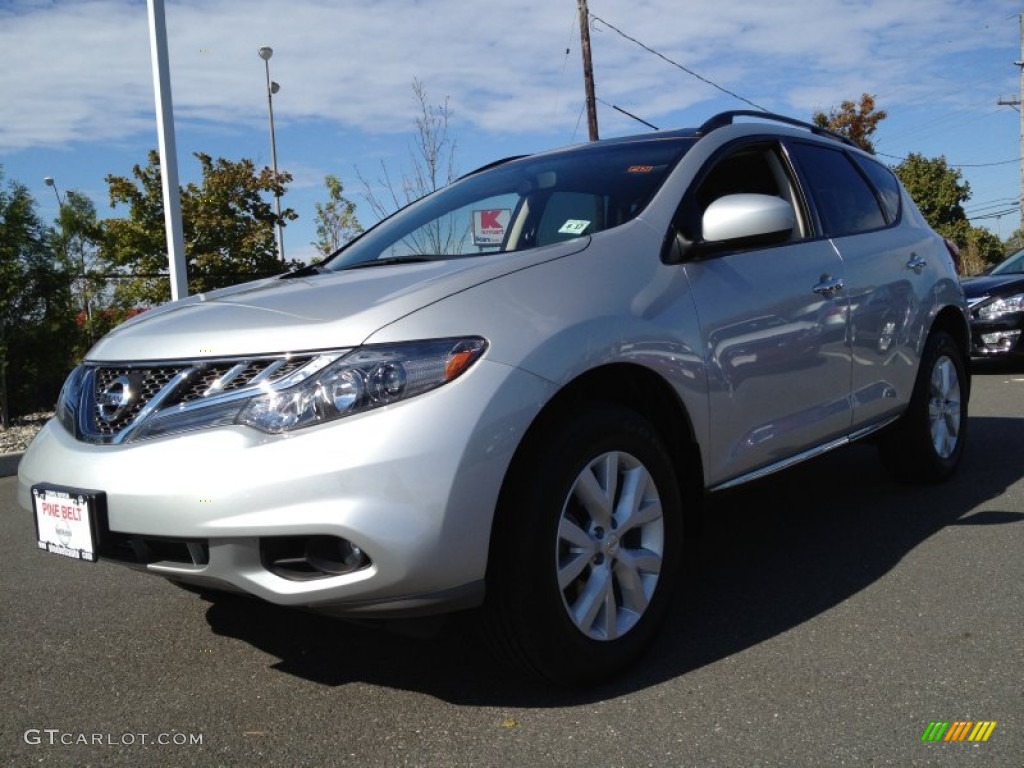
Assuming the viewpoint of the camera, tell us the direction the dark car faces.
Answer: facing the viewer and to the left of the viewer

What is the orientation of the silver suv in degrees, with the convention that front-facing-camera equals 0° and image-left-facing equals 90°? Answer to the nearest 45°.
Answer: approximately 45°

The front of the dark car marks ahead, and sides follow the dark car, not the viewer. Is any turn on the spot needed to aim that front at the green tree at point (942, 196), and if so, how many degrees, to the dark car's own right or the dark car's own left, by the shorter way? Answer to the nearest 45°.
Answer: approximately 135° to the dark car's own right

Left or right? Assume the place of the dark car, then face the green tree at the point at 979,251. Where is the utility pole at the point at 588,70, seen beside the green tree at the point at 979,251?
left

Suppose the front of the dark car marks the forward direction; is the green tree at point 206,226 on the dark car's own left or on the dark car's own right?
on the dark car's own right

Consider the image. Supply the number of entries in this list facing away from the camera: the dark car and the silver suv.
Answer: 0

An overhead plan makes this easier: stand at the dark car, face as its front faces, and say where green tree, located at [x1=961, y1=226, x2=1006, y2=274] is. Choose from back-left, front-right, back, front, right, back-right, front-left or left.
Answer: back-right

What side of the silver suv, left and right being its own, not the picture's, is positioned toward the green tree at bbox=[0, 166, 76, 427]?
right
